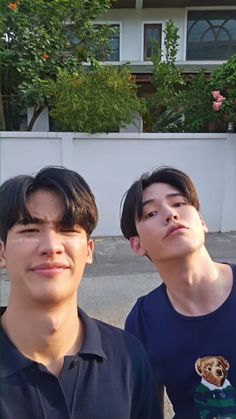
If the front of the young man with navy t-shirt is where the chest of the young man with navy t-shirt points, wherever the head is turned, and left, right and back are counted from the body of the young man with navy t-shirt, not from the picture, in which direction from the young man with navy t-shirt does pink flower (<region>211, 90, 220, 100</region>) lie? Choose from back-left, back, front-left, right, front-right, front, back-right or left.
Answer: back

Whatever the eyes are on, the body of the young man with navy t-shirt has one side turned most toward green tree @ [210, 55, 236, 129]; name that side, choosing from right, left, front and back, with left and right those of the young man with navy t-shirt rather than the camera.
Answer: back

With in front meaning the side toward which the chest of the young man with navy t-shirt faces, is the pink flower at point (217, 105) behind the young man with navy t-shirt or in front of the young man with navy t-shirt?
behind

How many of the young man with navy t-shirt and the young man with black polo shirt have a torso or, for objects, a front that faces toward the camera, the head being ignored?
2

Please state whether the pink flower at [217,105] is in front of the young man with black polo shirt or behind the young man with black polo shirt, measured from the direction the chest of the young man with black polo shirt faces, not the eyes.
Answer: behind

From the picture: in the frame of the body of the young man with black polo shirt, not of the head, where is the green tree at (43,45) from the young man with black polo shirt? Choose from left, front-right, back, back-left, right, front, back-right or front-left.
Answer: back

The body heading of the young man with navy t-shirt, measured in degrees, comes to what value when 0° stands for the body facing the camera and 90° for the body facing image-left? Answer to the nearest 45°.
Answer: approximately 0°
